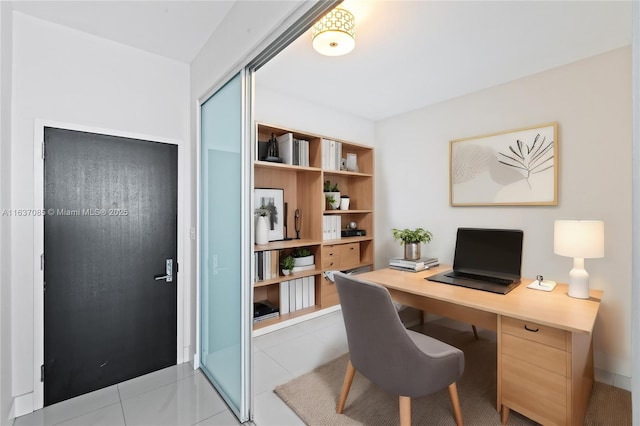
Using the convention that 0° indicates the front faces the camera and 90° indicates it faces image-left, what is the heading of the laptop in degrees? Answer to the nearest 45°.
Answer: approximately 45°

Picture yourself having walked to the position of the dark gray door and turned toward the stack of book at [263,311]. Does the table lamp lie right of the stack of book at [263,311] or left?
right

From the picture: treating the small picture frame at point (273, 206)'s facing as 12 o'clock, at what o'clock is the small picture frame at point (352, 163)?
the small picture frame at point (352, 163) is roughly at 10 o'clock from the small picture frame at point (273, 206).

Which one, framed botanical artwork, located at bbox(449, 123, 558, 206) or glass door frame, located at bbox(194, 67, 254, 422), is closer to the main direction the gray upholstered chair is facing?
the framed botanical artwork

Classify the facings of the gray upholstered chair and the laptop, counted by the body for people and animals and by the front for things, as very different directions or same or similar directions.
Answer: very different directions

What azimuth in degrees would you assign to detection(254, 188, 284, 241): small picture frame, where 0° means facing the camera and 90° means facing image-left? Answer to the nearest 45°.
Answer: approximately 315°

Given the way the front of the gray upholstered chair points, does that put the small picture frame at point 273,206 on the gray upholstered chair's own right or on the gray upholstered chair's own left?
on the gray upholstered chair's own left

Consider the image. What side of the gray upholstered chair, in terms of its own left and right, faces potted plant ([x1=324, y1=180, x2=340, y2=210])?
left

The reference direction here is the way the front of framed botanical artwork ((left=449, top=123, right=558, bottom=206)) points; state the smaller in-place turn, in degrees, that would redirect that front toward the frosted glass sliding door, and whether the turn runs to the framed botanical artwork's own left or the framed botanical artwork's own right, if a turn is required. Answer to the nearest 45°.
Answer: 0° — it already faces it

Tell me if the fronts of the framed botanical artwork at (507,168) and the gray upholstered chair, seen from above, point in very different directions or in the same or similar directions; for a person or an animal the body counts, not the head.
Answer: very different directions
